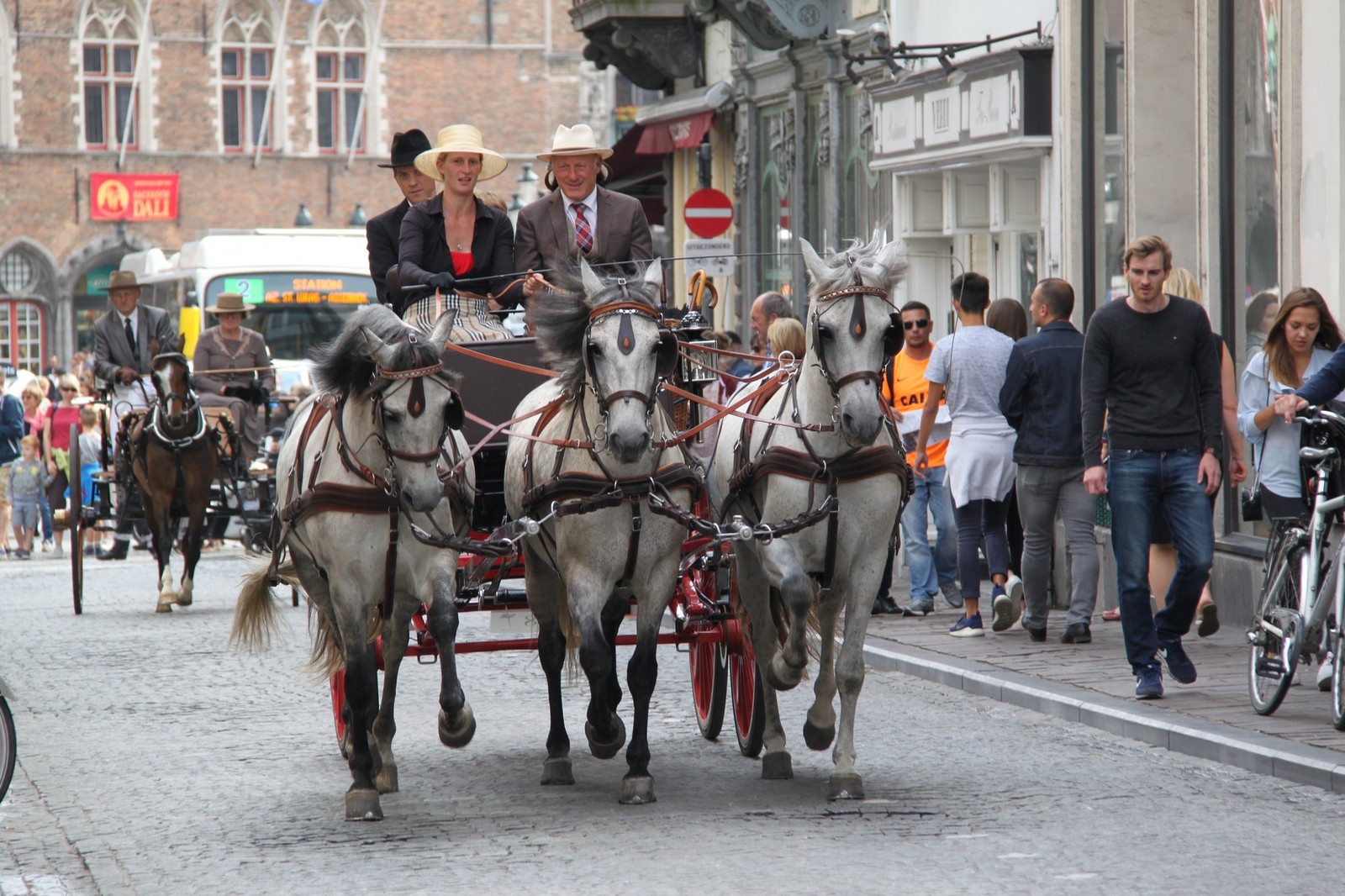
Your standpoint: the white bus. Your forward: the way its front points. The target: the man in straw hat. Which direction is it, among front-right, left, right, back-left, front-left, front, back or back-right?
front

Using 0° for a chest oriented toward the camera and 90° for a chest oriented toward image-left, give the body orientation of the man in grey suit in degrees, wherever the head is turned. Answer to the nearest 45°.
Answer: approximately 0°

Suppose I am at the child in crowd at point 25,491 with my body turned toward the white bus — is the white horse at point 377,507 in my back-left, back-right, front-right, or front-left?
back-right

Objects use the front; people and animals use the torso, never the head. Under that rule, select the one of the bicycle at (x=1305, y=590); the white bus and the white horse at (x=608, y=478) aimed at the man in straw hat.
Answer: the white bus

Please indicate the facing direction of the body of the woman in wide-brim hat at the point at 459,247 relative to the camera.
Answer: toward the camera

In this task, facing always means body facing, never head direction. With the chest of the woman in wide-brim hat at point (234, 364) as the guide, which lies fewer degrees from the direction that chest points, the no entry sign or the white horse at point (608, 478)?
the white horse

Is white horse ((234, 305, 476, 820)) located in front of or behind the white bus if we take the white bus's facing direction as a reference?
in front

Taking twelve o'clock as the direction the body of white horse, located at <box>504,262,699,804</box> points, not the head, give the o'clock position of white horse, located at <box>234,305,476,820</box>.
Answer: white horse, located at <box>234,305,476,820</box> is roughly at 3 o'clock from white horse, located at <box>504,262,699,804</box>.

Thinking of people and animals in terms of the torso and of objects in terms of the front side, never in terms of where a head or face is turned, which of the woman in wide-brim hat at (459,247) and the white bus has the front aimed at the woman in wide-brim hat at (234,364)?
the white bus

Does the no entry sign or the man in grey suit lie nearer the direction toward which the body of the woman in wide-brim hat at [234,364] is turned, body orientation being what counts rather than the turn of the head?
the man in grey suit

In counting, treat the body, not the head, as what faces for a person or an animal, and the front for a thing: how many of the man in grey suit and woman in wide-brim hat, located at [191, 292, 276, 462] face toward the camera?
2
